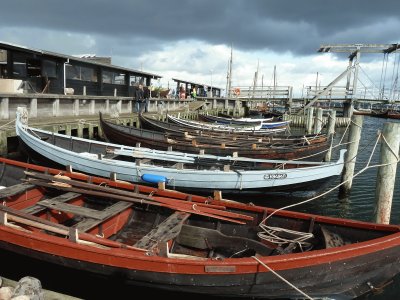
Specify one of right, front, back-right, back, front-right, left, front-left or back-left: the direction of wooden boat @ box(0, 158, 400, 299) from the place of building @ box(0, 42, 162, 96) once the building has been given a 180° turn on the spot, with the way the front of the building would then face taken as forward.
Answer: back-left

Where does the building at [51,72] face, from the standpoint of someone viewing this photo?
facing the viewer and to the right of the viewer

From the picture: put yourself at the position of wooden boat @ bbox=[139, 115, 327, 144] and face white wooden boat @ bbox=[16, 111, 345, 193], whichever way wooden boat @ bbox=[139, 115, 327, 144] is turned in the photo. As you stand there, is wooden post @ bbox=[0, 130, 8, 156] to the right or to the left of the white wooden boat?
right

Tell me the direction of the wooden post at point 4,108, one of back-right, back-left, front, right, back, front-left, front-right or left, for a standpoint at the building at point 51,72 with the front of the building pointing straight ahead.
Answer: front-right

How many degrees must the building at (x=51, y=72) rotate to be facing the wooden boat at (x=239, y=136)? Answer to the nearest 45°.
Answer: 0° — it already faces it

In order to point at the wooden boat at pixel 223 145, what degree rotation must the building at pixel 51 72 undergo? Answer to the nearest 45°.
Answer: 0° — it already faces it

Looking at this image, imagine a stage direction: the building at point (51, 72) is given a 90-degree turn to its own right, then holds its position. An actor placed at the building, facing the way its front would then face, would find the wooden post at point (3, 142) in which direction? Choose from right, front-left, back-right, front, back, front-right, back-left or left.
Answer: front-left
